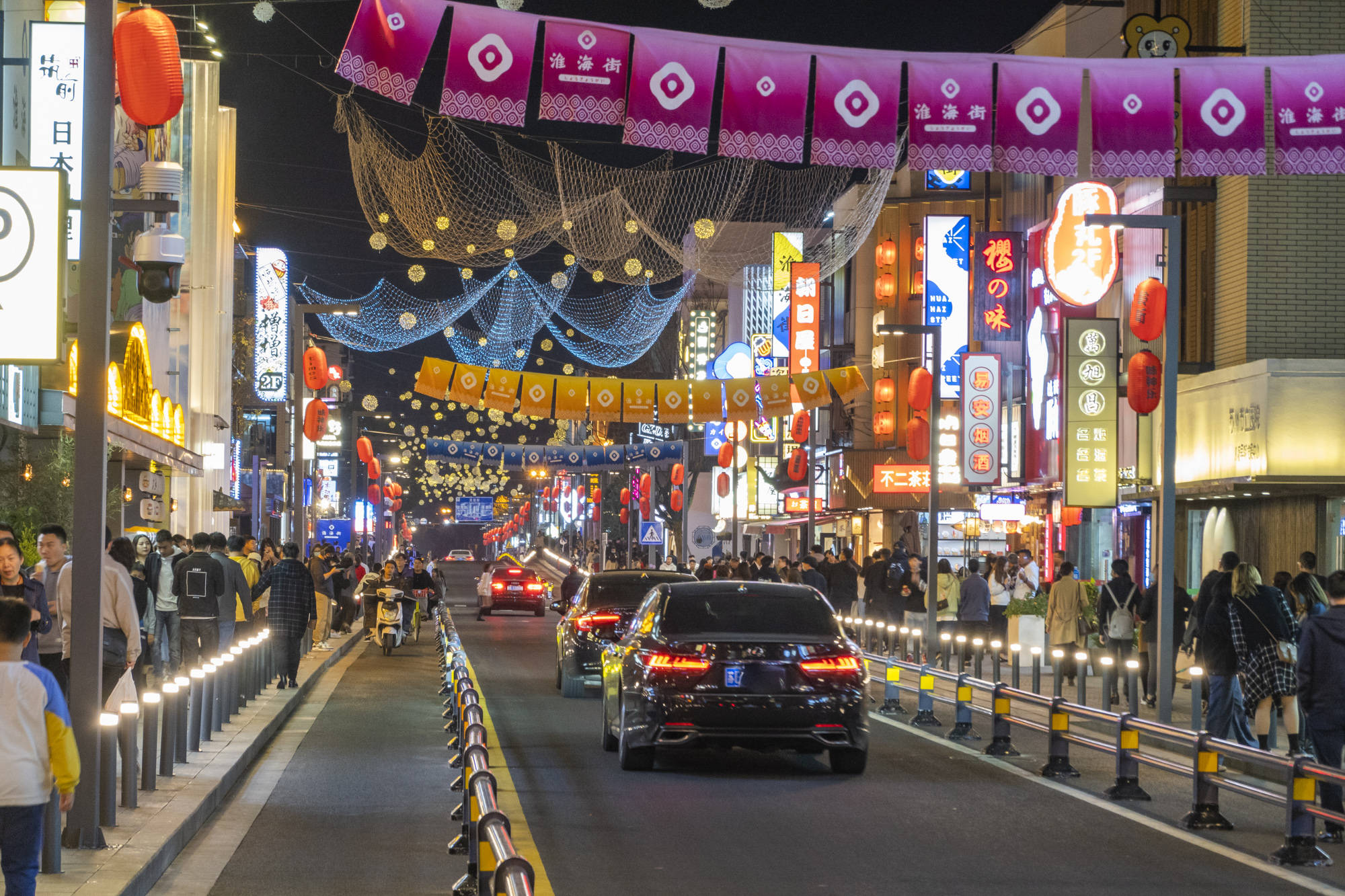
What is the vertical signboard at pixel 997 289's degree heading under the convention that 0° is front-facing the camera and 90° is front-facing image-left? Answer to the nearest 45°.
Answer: approximately 0°

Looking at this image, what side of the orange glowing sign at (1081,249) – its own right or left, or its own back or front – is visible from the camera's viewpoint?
front

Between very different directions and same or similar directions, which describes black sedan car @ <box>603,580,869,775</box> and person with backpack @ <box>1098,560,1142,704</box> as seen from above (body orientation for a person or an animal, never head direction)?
same or similar directions

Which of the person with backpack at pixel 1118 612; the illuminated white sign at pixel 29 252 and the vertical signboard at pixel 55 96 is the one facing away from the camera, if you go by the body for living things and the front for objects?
the person with backpack

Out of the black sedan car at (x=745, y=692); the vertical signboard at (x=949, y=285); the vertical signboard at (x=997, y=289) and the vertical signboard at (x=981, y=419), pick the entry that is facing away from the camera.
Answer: the black sedan car

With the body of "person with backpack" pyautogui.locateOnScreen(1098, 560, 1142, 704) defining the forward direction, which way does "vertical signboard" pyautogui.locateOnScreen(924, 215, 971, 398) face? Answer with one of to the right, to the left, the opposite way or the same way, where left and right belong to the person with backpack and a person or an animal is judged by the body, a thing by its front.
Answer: the opposite way

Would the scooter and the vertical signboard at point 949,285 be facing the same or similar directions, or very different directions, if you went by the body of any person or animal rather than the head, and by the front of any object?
same or similar directions

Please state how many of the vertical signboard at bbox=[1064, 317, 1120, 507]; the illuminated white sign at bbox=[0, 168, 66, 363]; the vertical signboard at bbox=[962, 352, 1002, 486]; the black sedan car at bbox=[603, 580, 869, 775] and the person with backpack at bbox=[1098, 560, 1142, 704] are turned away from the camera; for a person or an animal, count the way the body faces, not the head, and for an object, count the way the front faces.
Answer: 2

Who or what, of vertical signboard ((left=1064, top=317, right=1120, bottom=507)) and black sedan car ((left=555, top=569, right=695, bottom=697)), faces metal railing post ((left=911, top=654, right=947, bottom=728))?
the vertical signboard

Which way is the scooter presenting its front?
toward the camera

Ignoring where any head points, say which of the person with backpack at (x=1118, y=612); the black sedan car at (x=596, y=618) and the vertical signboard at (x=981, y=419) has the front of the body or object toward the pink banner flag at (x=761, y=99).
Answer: the vertical signboard

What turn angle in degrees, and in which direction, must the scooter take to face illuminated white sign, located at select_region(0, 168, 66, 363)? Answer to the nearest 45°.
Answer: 0° — it already faces it

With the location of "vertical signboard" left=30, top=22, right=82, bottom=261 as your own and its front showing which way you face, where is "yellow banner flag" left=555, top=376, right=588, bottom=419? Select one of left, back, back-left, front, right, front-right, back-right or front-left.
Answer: back-left

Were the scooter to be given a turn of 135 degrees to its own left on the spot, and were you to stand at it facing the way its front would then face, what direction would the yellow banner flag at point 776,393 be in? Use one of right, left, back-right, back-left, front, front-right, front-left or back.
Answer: front

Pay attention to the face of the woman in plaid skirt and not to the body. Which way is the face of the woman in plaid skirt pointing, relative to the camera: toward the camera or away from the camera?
away from the camera

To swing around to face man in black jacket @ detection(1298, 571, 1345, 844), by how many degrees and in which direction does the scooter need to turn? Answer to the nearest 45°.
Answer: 0° — it already faces them

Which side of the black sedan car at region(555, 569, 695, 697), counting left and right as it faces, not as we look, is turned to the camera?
back

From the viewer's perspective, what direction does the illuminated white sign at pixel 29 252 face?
toward the camera
